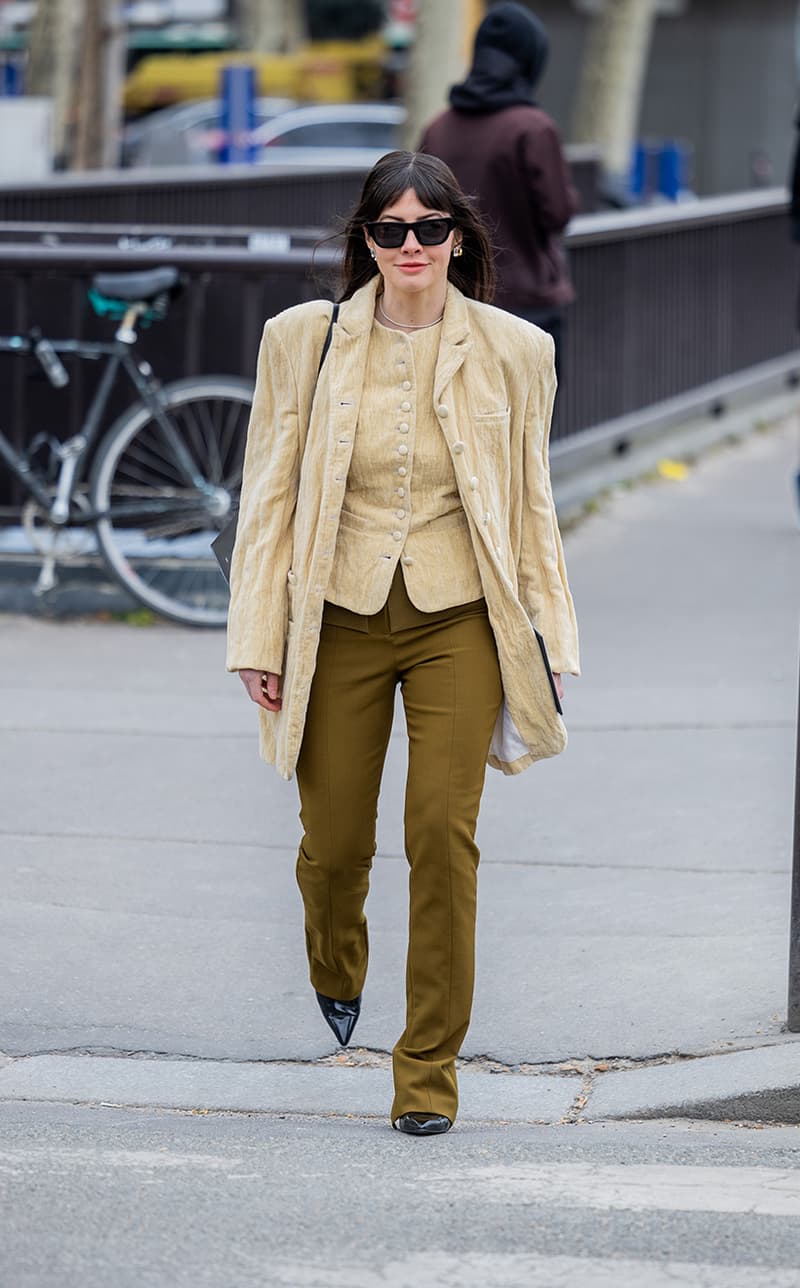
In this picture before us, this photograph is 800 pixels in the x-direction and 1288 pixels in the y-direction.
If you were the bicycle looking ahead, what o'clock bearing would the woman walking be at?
The woman walking is roughly at 9 o'clock from the bicycle.

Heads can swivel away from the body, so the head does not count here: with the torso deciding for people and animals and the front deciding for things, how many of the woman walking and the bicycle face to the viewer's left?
1

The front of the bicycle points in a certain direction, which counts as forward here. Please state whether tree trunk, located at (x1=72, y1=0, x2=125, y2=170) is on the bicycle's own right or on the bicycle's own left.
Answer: on the bicycle's own right

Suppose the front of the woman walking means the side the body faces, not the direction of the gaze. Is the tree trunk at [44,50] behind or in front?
behind

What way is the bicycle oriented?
to the viewer's left

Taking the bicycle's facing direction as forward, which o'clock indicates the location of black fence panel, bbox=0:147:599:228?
The black fence panel is roughly at 3 o'clock from the bicycle.

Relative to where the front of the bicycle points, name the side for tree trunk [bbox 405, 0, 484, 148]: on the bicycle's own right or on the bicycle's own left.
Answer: on the bicycle's own right

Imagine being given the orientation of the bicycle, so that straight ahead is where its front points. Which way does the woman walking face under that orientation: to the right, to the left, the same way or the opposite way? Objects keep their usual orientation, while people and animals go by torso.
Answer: to the left

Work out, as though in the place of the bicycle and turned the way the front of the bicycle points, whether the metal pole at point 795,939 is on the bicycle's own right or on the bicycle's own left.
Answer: on the bicycle's own left

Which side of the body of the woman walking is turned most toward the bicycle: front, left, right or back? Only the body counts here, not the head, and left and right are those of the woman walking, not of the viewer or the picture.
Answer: back

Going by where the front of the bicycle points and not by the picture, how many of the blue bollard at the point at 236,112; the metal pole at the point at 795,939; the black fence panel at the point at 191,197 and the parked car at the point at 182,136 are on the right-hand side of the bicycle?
3
